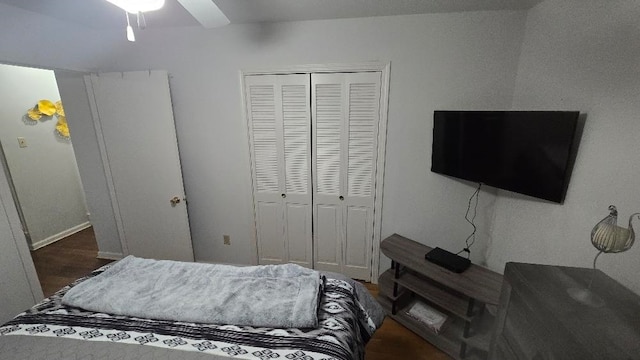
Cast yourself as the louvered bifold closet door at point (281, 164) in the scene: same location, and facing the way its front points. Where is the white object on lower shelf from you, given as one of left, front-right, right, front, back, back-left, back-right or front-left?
front-left

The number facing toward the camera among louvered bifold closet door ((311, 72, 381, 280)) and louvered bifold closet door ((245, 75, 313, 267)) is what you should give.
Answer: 2

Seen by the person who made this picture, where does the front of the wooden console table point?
facing the viewer and to the left of the viewer

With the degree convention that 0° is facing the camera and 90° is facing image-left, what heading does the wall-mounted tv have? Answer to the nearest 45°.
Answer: approximately 45°

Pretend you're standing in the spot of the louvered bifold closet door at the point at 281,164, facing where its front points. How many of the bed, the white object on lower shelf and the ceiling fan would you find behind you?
0

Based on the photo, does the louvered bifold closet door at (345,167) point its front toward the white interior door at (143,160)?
no

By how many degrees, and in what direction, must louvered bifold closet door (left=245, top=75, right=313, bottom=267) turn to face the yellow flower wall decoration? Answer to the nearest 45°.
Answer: approximately 135° to its right

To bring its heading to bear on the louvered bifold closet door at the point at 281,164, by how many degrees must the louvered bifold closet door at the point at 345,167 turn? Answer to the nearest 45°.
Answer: approximately 90° to its right

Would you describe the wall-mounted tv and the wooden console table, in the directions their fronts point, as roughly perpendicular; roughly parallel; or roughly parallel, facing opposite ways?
roughly parallel

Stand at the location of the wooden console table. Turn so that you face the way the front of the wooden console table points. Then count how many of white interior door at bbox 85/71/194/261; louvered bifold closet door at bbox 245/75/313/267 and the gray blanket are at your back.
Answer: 0

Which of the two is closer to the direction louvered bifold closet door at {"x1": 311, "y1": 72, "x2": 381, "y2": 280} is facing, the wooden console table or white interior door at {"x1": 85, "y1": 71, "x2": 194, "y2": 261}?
the wooden console table

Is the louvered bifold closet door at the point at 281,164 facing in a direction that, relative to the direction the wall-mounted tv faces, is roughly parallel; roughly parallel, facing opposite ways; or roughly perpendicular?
roughly perpendicular

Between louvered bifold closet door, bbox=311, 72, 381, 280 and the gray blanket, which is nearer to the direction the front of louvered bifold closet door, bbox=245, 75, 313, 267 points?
the gray blanket

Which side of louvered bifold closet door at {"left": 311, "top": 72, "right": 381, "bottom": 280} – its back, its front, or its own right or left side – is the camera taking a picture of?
front

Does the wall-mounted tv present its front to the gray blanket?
yes

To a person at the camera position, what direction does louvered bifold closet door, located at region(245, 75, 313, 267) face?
facing the viewer

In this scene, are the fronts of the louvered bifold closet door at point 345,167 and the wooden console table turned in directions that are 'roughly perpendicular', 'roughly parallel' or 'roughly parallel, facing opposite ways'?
roughly perpendicular

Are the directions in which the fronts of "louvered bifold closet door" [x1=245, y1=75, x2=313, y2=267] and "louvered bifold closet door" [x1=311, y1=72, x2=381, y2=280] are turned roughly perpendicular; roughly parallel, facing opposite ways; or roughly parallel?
roughly parallel

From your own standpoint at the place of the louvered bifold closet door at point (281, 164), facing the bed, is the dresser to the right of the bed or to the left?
left

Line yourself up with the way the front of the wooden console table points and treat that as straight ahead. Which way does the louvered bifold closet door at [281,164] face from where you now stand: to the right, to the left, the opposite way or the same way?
to the left
